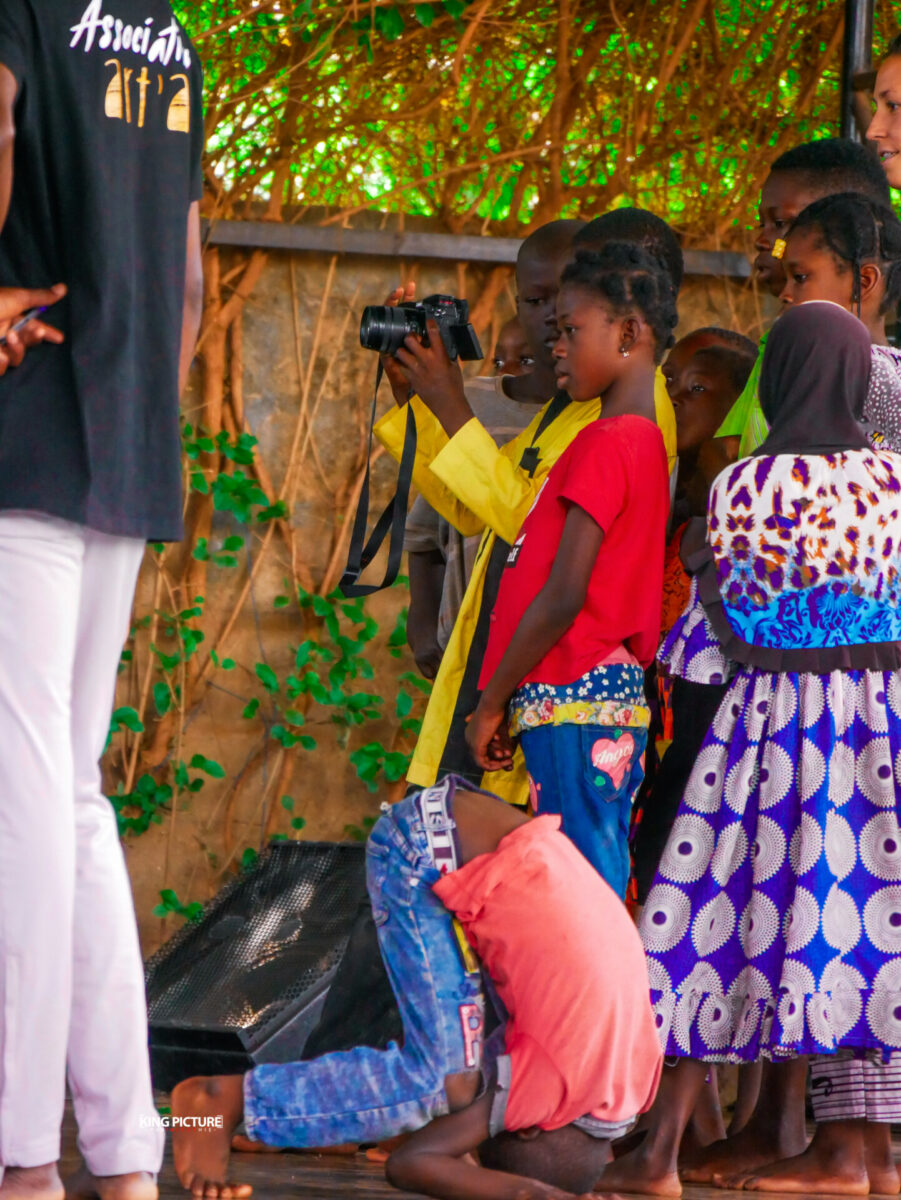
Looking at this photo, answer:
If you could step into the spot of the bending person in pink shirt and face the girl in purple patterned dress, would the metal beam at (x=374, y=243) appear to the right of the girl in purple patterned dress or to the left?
left

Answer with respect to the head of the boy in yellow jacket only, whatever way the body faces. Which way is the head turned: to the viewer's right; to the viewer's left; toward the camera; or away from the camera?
to the viewer's left

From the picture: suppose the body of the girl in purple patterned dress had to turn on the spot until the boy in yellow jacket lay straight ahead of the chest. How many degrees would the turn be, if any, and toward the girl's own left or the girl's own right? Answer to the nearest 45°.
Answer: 0° — they already face them

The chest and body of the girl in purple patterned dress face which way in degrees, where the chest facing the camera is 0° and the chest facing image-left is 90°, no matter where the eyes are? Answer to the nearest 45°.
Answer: approximately 135°

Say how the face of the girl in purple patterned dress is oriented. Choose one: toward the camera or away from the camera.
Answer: away from the camera

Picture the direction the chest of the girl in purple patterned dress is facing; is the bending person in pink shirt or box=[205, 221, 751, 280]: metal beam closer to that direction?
the metal beam

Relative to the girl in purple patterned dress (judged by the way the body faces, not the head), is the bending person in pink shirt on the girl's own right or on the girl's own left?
on the girl's own left
